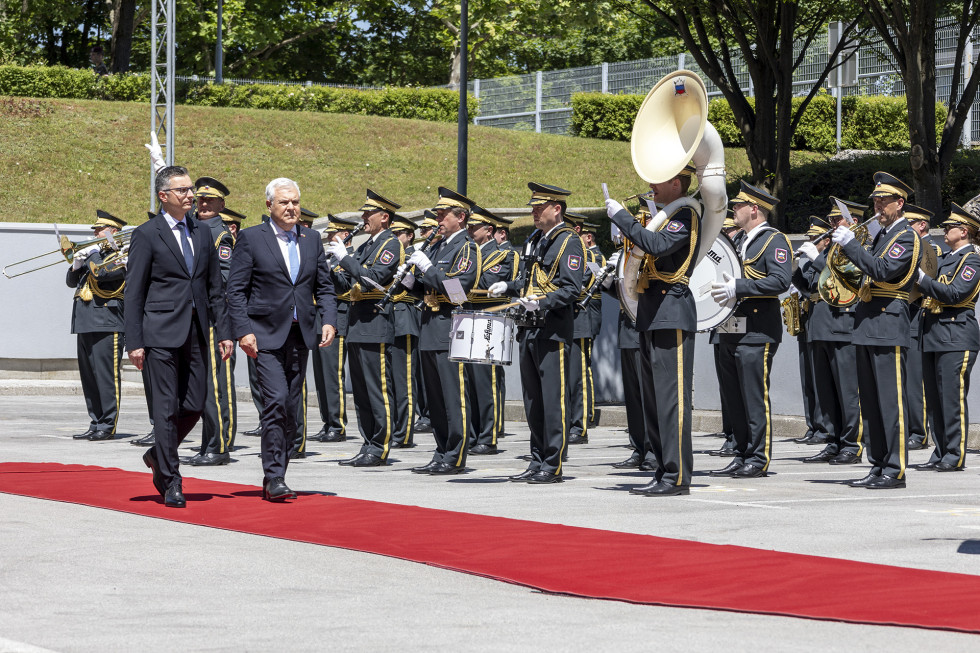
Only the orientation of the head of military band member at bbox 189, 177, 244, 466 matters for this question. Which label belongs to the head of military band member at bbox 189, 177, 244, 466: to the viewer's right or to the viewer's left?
to the viewer's left

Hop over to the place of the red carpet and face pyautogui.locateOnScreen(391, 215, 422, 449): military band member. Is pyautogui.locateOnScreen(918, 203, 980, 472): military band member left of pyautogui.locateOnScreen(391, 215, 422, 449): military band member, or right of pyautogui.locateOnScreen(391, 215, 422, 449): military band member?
right

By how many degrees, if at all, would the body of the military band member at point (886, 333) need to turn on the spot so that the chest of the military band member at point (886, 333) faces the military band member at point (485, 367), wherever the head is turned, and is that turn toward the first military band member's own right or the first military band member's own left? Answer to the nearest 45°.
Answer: approximately 90° to the first military band member's own right

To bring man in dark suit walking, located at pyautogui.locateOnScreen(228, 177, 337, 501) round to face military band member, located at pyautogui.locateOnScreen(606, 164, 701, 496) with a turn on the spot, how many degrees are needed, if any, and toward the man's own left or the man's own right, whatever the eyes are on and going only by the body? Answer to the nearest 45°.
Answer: approximately 45° to the man's own left

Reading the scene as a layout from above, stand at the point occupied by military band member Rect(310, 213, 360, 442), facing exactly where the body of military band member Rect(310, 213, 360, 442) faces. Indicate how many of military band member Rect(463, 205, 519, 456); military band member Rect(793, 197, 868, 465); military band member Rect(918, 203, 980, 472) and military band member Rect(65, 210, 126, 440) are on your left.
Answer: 3

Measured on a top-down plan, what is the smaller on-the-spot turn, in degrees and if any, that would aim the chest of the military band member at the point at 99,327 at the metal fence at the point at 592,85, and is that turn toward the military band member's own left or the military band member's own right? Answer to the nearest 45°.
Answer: approximately 180°
